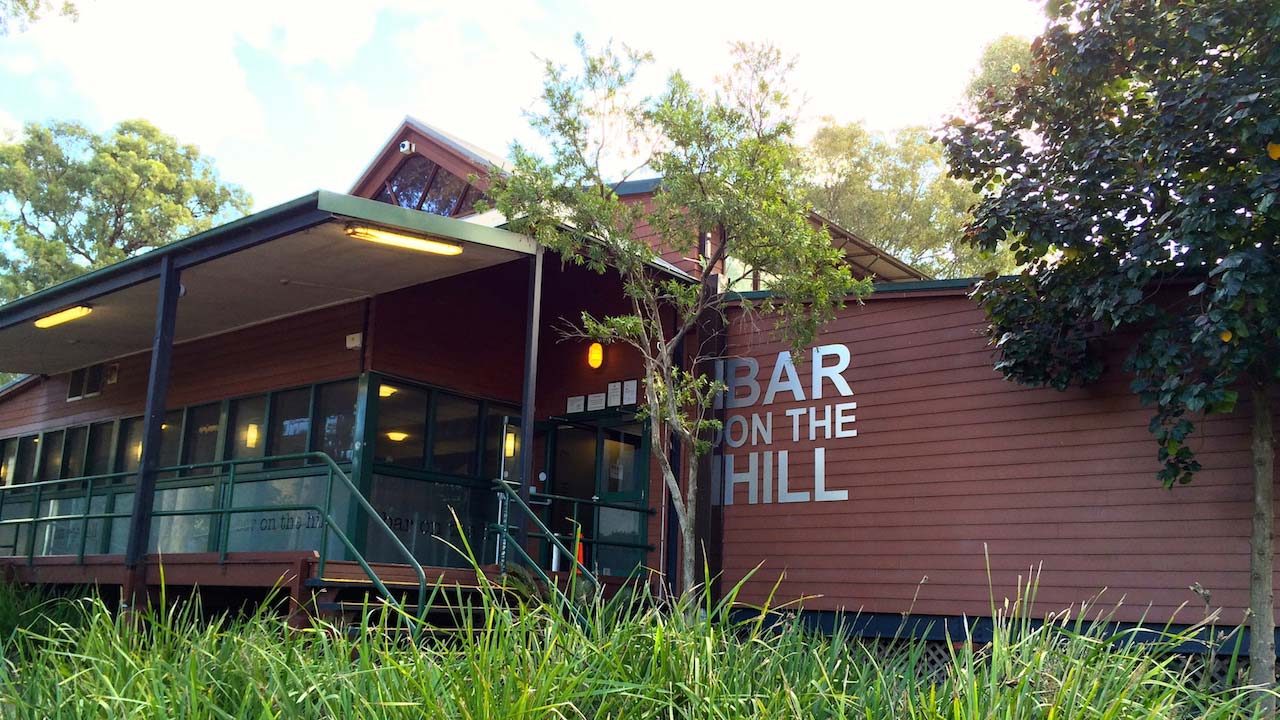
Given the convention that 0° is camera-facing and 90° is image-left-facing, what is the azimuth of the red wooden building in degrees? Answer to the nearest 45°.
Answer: approximately 0°

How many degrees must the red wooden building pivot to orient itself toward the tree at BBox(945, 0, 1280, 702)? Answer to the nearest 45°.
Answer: approximately 45° to its left

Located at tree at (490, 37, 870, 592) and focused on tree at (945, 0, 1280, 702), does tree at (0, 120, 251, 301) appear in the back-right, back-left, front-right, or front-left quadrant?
back-left

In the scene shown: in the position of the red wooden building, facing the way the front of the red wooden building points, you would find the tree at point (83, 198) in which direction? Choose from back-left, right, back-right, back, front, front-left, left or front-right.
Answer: back-right

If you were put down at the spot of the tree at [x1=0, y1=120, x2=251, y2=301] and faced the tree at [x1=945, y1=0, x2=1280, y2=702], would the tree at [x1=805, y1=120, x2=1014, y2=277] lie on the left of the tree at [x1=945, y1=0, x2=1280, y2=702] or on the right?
left

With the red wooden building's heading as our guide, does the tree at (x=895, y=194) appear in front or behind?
behind
